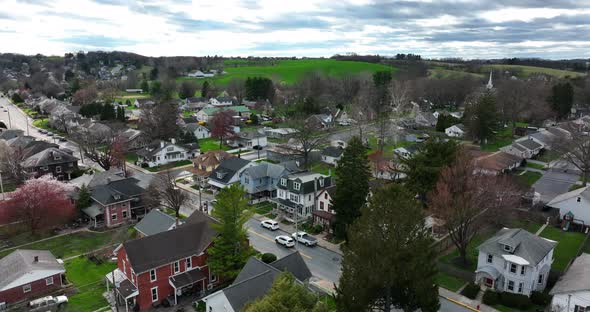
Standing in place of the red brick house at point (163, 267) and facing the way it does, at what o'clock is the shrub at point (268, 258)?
The shrub is roughly at 1 o'clock from the red brick house.

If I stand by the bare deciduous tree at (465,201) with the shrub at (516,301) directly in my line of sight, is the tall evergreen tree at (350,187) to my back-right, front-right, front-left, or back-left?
back-right

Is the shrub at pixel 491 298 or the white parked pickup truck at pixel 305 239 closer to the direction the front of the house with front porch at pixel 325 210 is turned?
the white parked pickup truck

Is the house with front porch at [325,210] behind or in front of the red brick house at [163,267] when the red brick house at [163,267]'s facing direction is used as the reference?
in front

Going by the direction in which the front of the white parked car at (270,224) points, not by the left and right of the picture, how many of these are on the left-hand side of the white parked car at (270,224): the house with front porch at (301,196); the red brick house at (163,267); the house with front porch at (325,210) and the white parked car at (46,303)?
2

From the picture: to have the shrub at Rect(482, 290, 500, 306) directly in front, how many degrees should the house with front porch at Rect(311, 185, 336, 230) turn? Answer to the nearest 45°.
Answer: approximately 90° to its left

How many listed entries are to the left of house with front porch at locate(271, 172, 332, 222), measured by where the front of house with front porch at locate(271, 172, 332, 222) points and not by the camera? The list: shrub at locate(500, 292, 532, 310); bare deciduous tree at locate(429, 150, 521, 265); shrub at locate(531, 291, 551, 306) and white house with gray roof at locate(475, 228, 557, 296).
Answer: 4

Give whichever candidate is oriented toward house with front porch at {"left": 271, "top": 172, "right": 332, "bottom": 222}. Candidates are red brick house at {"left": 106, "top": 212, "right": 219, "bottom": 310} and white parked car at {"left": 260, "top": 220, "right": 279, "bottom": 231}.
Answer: the red brick house

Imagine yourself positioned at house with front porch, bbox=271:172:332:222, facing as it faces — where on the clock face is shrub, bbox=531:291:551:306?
The shrub is roughly at 9 o'clock from the house with front porch.
